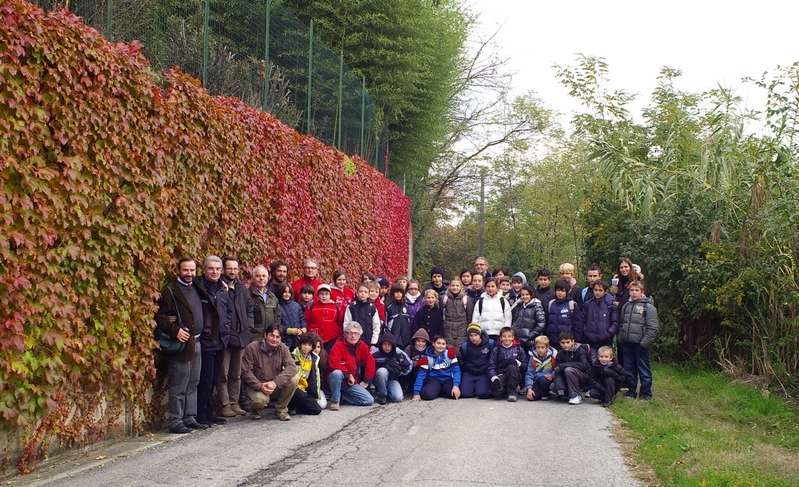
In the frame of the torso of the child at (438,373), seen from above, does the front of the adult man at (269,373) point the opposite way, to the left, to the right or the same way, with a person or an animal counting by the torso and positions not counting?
the same way

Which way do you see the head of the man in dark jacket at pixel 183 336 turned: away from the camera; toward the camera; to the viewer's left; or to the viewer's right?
toward the camera

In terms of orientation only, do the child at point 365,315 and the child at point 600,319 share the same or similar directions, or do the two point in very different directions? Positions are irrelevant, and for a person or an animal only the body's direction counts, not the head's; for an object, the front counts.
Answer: same or similar directions

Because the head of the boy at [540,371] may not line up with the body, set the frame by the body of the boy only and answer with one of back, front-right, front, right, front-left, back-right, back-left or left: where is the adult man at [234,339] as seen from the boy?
front-right

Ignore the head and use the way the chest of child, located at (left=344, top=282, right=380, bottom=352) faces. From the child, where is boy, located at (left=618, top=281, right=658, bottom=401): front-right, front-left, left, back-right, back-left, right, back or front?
left

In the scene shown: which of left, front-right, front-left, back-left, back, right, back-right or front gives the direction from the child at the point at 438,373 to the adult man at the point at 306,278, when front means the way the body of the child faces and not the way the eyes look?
right

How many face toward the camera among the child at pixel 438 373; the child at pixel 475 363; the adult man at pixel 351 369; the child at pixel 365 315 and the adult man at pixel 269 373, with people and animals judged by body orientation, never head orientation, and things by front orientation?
5

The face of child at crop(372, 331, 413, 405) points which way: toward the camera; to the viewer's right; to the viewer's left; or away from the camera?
toward the camera

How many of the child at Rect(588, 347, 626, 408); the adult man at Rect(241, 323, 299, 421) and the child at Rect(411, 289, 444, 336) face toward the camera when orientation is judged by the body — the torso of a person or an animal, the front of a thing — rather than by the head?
3

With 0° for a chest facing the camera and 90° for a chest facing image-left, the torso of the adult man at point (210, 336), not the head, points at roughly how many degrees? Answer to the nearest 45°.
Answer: approximately 315°

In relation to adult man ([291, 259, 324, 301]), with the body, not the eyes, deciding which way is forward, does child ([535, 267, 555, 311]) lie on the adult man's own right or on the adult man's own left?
on the adult man's own left

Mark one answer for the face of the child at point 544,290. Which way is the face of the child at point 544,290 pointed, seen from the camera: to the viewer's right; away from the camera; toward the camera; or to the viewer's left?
toward the camera

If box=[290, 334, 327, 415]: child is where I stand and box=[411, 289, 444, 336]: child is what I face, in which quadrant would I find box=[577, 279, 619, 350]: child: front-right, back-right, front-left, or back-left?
front-right

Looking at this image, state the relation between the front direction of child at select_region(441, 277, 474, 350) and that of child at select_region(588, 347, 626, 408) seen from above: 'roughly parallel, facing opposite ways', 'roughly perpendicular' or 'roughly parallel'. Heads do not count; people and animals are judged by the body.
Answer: roughly parallel

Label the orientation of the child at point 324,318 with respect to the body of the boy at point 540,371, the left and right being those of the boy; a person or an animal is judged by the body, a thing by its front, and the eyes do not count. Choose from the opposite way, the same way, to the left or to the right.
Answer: the same way

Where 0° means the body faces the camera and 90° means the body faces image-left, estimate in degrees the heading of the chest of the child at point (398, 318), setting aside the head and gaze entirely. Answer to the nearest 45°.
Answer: approximately 0°

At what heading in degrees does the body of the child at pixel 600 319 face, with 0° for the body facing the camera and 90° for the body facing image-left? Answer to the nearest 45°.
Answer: approximately 0°

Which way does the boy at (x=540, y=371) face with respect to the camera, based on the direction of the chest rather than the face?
toward the camera

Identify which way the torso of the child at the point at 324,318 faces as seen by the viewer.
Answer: toward the camera
